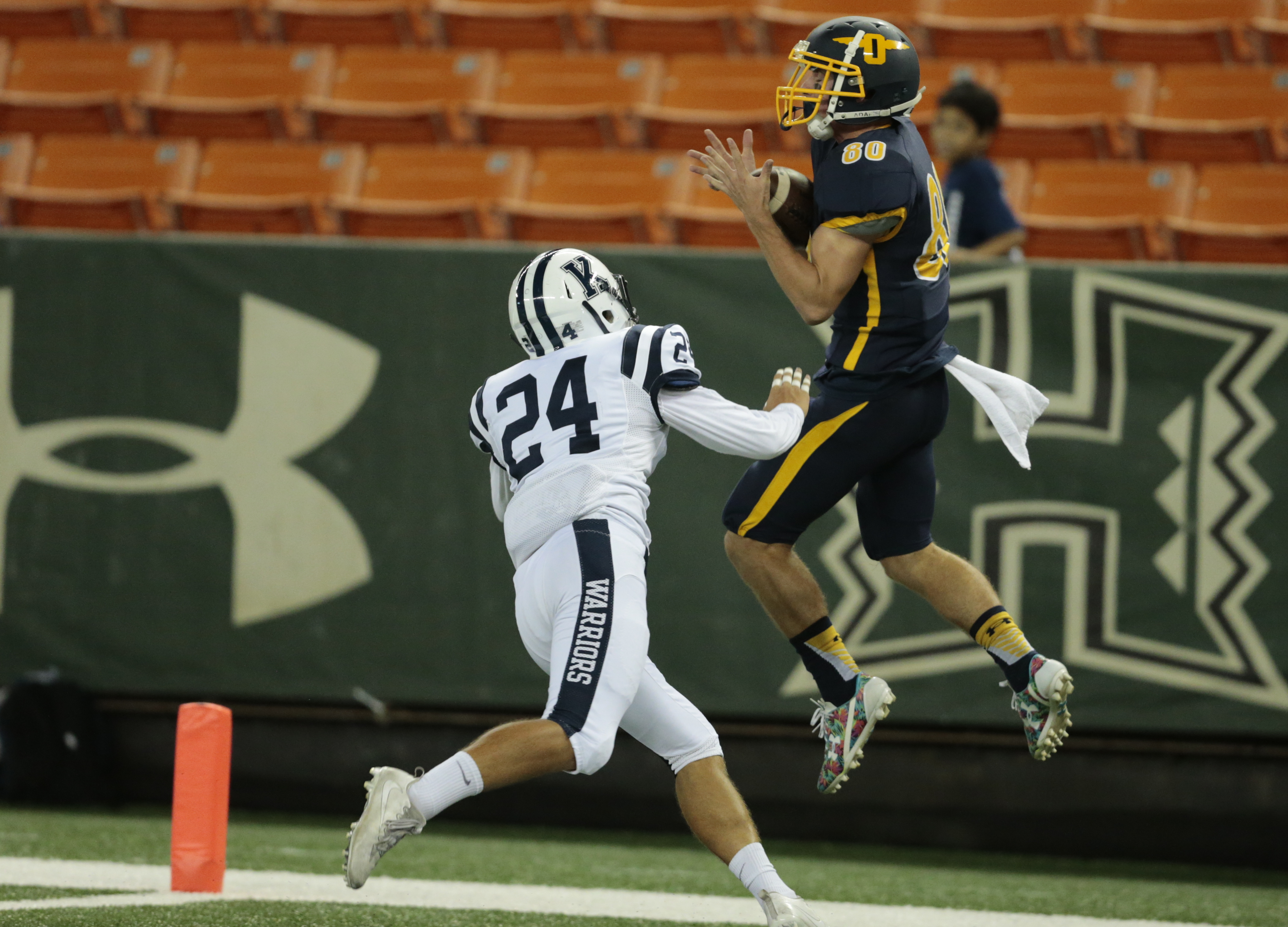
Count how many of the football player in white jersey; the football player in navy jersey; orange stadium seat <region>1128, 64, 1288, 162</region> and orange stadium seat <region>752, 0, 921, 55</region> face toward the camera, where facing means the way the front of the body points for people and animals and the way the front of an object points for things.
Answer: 2

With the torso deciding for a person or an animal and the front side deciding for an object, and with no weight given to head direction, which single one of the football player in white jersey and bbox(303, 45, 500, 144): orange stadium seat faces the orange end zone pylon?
the orange stadium seat

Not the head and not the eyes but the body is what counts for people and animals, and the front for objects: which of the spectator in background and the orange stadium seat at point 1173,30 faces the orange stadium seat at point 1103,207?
the orange stadium seat at point 1173,30

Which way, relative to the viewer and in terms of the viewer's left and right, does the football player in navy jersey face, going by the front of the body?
facing to the left of the viewer

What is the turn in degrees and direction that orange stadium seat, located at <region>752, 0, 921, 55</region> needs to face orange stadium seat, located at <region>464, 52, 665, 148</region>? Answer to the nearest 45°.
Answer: approximately 90° to its right

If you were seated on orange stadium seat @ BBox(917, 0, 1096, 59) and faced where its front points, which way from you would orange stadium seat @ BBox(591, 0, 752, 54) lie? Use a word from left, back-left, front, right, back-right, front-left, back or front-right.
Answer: right

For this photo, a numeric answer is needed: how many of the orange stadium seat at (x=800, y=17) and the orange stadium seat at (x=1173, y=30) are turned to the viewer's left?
0

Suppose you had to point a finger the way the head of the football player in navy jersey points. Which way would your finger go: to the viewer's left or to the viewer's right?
to the viewer's left

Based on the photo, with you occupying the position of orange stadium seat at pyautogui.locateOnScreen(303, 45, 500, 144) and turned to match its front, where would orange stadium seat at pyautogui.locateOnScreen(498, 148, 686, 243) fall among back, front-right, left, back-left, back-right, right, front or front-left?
front-left

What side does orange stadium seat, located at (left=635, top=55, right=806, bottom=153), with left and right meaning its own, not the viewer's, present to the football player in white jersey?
front

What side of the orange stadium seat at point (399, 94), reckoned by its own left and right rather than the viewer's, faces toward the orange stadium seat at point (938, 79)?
left

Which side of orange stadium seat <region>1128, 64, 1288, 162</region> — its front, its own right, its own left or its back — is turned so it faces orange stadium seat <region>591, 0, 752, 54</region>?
right

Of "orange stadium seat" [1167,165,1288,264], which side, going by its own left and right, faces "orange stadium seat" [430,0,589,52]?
right

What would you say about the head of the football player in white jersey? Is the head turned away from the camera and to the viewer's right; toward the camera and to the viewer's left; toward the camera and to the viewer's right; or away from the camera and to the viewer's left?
away from the camera and to the viewer's right

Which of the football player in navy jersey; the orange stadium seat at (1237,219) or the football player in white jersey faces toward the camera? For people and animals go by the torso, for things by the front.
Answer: the orange stadium seat

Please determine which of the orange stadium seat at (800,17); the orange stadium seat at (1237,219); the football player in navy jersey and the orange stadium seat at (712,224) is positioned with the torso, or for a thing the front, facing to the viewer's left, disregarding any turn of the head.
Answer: the football player in navy jersey

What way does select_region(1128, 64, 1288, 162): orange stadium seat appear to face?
toward the camera
